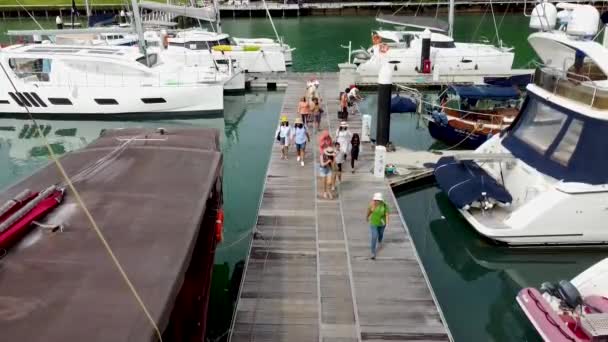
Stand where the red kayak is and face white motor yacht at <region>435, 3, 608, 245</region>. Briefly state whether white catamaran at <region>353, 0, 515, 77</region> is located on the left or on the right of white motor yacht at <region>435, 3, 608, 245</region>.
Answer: left

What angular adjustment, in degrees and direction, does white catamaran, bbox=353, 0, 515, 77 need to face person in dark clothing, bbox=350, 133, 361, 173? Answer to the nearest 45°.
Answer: approximately 90° to its right

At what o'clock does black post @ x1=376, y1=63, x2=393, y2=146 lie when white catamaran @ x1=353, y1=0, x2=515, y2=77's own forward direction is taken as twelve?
The black post is roughly at 3 o'clock from the white catamaran.

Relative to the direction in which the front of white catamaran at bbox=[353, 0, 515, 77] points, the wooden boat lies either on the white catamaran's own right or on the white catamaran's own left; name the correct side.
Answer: on the white catamaran's own right

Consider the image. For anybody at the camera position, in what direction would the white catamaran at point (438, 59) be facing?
facing to the right of the viewer
